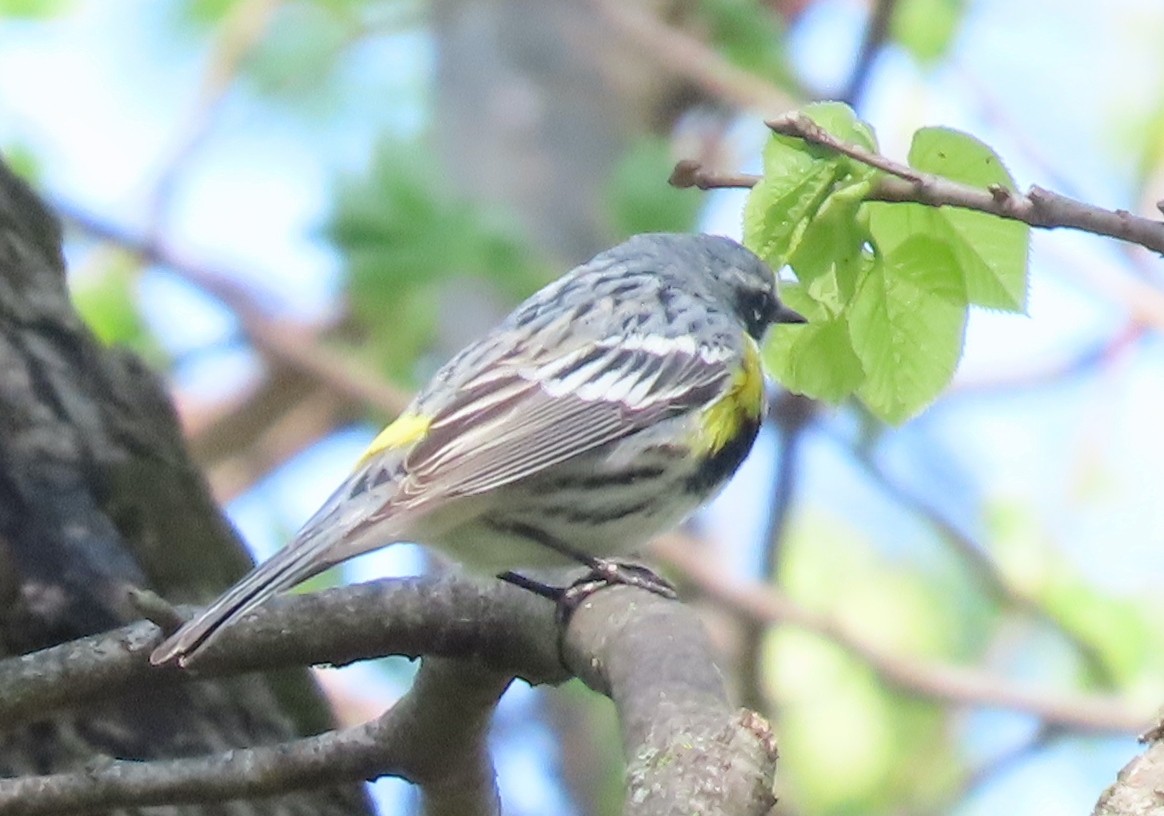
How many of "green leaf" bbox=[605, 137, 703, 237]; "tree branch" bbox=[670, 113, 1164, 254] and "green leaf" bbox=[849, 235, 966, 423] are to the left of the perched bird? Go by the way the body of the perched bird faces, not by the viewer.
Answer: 1

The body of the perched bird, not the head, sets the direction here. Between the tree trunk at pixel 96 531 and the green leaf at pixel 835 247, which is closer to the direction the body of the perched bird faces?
the green leaf

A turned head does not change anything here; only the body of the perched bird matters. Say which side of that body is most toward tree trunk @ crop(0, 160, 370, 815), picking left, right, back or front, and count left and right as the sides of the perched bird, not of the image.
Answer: back

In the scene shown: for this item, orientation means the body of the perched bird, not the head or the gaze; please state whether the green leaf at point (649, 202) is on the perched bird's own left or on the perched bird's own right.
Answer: on the perched bird's own left

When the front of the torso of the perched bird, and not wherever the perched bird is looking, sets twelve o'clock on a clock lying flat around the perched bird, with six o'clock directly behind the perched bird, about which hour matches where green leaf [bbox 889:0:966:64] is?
The green leaf is roughly at 10 o'clock from the perched bird.

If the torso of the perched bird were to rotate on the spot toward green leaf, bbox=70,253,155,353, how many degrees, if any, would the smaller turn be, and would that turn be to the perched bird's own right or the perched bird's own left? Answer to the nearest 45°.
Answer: approximately 135° to the perched bird's own left

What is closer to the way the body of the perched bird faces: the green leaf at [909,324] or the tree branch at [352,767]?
the green leaf

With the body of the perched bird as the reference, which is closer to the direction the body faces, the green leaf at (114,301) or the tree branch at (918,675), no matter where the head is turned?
the tree branch

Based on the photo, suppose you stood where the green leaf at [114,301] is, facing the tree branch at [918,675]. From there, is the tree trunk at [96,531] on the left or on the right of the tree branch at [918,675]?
right

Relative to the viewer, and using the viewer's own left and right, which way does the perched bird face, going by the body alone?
facing to the right of the viewer
